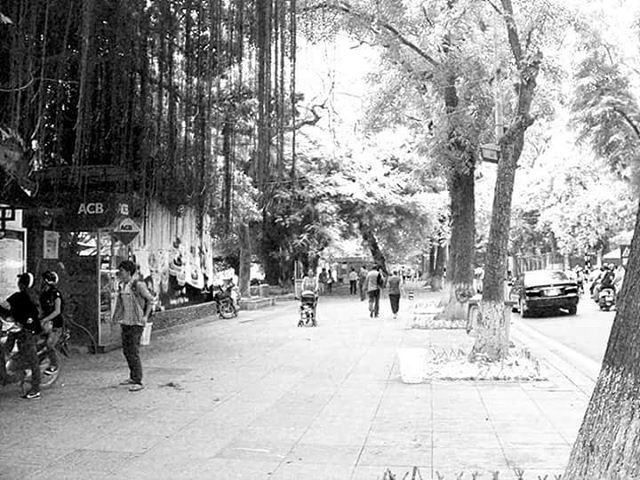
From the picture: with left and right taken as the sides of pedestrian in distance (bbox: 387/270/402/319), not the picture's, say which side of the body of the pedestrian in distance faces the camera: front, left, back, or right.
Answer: back

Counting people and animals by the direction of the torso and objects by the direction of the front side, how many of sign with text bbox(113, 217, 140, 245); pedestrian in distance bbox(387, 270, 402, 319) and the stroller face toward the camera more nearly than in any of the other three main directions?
2

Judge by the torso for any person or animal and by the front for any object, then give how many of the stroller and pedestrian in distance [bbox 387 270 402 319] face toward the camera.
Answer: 1

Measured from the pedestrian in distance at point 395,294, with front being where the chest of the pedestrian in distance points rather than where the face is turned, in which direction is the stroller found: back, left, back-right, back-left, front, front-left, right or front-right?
back-left

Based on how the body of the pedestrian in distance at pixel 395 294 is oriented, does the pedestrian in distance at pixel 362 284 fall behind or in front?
in front

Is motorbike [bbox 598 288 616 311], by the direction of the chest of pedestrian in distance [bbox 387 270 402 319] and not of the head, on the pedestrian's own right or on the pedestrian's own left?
on the pedestrian's own right

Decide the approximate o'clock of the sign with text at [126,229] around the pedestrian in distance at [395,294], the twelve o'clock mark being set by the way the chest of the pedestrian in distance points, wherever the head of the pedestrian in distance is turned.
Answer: The sign with text is roughly at 7 o'clock from the pedestrian in distance.

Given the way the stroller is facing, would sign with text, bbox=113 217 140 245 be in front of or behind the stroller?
in front

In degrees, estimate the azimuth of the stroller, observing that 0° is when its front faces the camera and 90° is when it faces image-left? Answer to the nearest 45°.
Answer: approximately 0°
